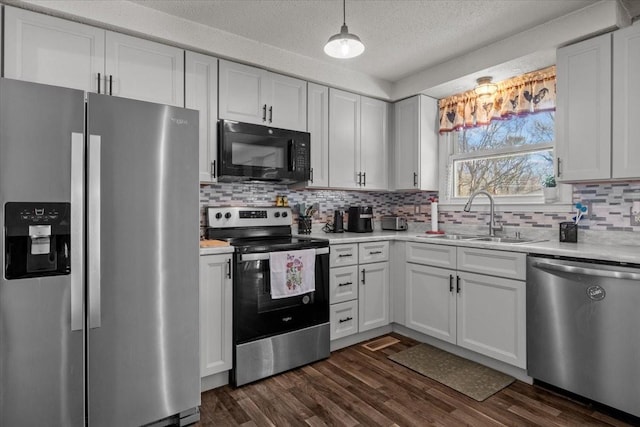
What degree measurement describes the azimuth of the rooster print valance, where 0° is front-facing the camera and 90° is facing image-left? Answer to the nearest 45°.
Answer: approximately 45°

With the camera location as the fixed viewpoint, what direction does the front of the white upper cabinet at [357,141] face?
facing the viewer and to the right of the viewer

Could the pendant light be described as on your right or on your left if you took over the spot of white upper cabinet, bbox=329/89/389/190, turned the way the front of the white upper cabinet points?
on your right

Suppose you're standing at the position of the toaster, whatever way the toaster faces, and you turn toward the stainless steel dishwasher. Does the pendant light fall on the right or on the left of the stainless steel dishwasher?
right

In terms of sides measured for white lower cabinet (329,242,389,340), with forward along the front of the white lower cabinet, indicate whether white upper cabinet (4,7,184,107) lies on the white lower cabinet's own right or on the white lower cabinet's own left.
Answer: on the white lower cabinet's own right
